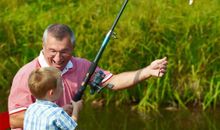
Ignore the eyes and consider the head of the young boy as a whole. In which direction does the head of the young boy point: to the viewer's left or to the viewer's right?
to the viewer's right

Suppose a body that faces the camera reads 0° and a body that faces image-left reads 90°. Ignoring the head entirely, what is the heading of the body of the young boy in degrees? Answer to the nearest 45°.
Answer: approximately 225°
